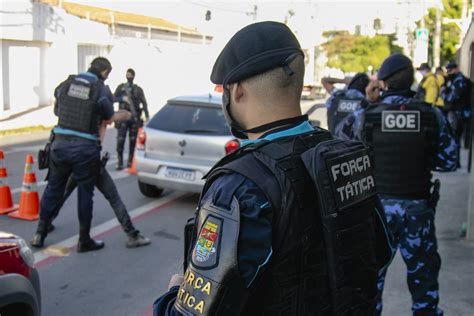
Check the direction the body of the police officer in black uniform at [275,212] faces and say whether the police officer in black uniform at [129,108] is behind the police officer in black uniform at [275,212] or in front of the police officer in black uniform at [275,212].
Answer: in front

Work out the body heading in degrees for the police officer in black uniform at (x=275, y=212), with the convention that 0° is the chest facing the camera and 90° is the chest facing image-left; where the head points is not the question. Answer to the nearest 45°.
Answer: approximately 135°

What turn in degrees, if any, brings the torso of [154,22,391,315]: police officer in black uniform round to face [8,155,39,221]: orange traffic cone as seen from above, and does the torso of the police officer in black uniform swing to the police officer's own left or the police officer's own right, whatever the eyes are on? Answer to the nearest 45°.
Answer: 0° — they already face it

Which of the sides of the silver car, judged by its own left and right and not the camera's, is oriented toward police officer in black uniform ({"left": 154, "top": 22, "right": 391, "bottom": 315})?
back

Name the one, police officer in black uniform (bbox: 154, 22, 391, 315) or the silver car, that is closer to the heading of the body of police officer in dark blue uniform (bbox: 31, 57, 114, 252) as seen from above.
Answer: the silver car

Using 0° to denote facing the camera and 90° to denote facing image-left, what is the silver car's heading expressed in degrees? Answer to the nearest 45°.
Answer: approximately 180°

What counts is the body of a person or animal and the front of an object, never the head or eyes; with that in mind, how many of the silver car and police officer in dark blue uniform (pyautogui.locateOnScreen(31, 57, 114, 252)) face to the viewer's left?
0

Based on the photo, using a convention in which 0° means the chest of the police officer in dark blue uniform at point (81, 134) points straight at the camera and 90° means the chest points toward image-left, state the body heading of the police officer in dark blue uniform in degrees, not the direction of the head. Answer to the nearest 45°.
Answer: approximately 225°

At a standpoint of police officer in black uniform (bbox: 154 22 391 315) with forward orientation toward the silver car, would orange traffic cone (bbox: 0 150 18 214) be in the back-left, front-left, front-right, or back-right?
front-left

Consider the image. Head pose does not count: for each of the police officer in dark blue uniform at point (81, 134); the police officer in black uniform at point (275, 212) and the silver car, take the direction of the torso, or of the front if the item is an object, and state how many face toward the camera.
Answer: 0
